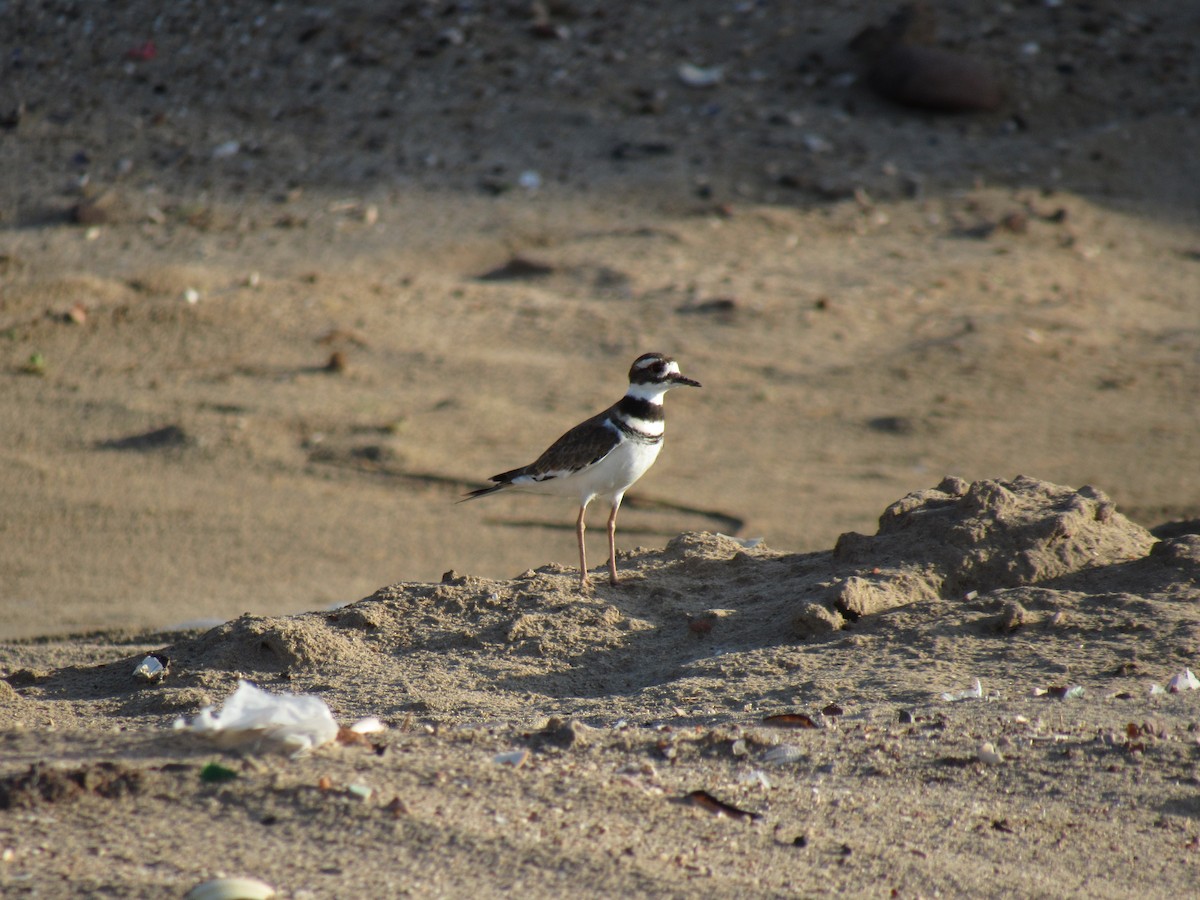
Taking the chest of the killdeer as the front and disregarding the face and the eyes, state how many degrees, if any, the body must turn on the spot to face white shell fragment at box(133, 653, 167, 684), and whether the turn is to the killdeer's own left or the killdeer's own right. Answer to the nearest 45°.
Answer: approximately 135° to the killdeer's own right

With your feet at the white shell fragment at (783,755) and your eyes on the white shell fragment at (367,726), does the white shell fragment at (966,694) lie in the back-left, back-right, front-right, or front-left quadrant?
back-right

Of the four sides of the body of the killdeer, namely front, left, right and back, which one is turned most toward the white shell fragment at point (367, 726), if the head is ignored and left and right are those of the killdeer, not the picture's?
right

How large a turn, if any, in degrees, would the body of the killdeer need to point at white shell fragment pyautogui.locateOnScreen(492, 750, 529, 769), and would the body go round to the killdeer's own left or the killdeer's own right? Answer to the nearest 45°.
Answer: approximately 90° to the killdeer's own right

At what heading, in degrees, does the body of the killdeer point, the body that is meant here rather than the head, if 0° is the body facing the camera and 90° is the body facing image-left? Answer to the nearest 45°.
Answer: approximately 270°

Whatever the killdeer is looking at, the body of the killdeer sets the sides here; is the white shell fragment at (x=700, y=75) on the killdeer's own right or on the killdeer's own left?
on the killdeer's own left

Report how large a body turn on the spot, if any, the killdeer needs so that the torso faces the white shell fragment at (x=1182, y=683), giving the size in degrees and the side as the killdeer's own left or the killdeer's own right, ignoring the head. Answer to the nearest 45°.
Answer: approximately 45° to the killdeer's own right

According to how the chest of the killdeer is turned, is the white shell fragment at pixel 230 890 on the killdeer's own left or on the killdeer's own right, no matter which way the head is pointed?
on the killdeer's own right

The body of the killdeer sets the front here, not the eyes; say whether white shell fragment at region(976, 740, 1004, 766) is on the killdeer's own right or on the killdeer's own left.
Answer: on the killdeer's own right

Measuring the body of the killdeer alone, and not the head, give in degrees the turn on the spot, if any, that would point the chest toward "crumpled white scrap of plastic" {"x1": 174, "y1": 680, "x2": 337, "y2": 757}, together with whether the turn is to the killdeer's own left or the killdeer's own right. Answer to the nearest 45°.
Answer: approximately 90° to the killdeer's own right
